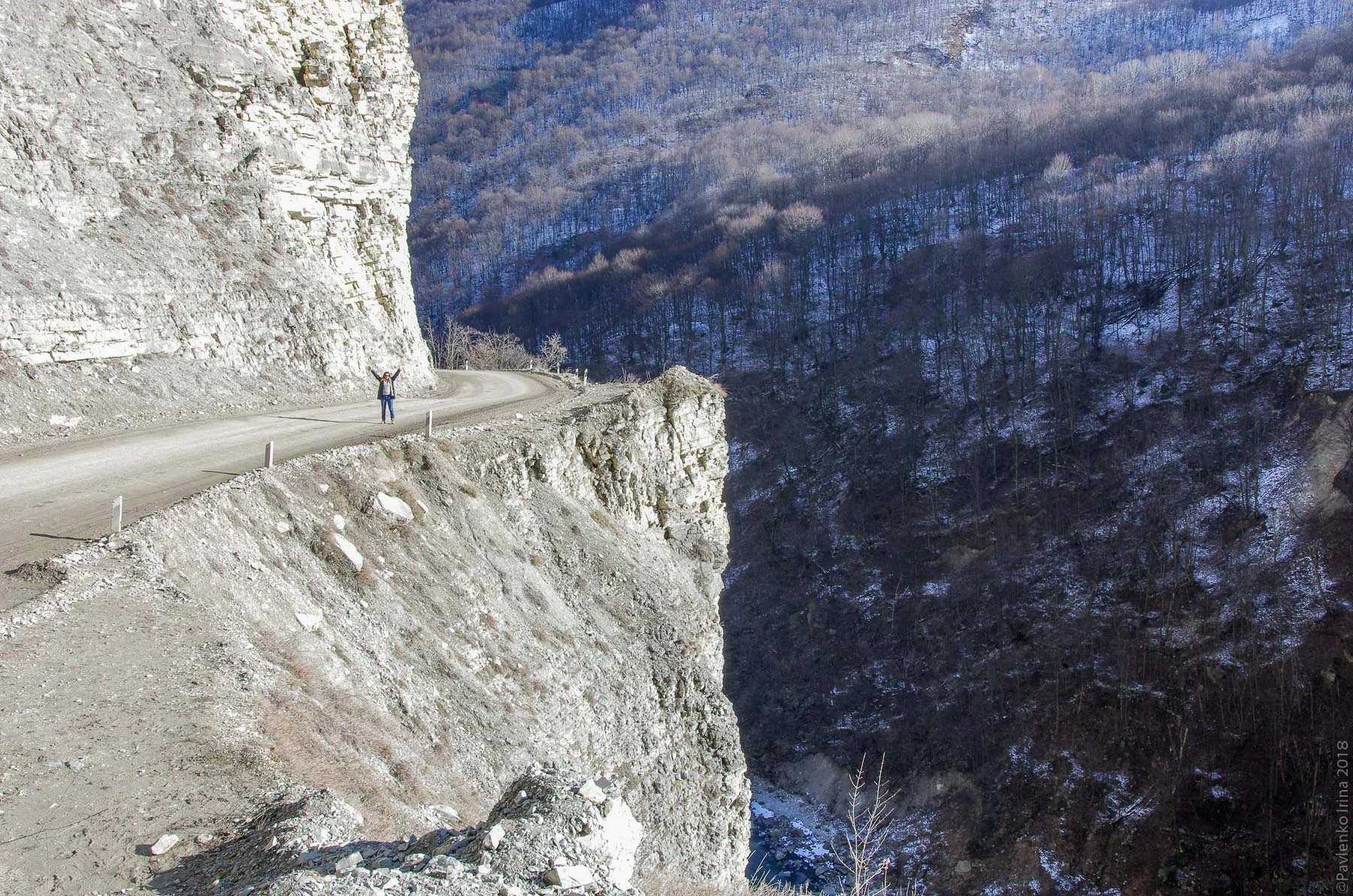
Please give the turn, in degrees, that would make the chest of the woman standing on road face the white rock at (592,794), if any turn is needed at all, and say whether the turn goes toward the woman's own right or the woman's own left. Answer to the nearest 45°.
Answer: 0° — they already face it

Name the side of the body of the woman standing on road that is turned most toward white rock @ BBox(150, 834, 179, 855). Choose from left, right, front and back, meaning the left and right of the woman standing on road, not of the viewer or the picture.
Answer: front

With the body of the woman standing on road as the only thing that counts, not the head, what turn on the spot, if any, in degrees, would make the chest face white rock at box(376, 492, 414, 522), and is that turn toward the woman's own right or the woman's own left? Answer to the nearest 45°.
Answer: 0° — they already face it

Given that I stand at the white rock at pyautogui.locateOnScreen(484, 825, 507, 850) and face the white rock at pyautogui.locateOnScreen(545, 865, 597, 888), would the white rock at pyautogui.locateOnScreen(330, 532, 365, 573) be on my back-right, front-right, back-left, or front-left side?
back-left

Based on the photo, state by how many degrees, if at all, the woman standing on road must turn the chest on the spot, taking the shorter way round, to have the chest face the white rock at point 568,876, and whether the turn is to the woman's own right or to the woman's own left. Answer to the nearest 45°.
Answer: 0° — they already face it

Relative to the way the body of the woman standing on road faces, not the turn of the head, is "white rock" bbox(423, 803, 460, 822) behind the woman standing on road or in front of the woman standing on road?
in front

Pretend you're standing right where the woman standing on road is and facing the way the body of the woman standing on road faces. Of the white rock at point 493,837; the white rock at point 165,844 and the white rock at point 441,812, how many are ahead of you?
3

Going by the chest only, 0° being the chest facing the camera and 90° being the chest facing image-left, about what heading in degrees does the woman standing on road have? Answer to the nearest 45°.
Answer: approximately 0°

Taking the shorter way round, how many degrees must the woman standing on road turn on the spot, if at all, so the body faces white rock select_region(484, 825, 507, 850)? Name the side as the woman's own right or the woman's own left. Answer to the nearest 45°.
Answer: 0° — they already face it

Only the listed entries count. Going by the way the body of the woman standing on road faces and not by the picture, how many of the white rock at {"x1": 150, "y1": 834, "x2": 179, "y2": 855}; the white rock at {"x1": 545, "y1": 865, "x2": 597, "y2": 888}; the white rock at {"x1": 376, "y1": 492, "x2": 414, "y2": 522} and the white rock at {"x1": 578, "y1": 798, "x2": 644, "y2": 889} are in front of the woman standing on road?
4
